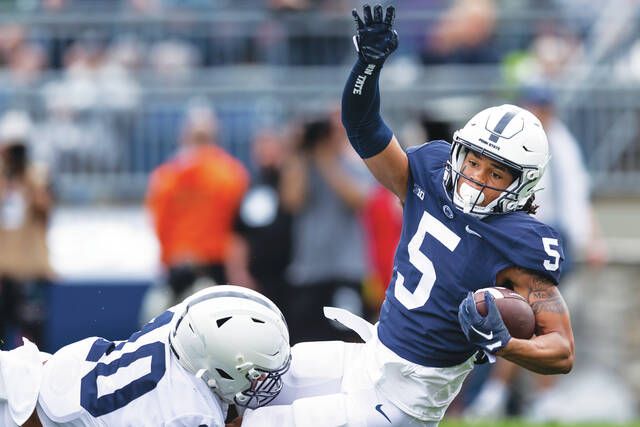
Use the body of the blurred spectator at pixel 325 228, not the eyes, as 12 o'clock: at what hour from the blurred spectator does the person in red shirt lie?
The person in red shirt is roughly at 9 o'clock from the blurred spectator.

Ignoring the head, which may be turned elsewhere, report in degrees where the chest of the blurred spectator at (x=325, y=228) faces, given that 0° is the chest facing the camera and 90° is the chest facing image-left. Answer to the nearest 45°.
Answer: approximately 0°

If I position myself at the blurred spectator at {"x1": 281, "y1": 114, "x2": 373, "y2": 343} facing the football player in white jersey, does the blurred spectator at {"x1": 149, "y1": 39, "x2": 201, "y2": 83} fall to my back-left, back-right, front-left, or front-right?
back-right

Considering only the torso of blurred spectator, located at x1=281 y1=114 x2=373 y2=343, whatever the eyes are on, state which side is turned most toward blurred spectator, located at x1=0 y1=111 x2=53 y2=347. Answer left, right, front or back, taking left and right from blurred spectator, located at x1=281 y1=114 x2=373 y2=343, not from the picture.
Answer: right

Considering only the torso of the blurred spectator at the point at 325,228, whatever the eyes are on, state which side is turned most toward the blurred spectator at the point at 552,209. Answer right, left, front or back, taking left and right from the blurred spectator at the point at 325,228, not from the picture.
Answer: left
